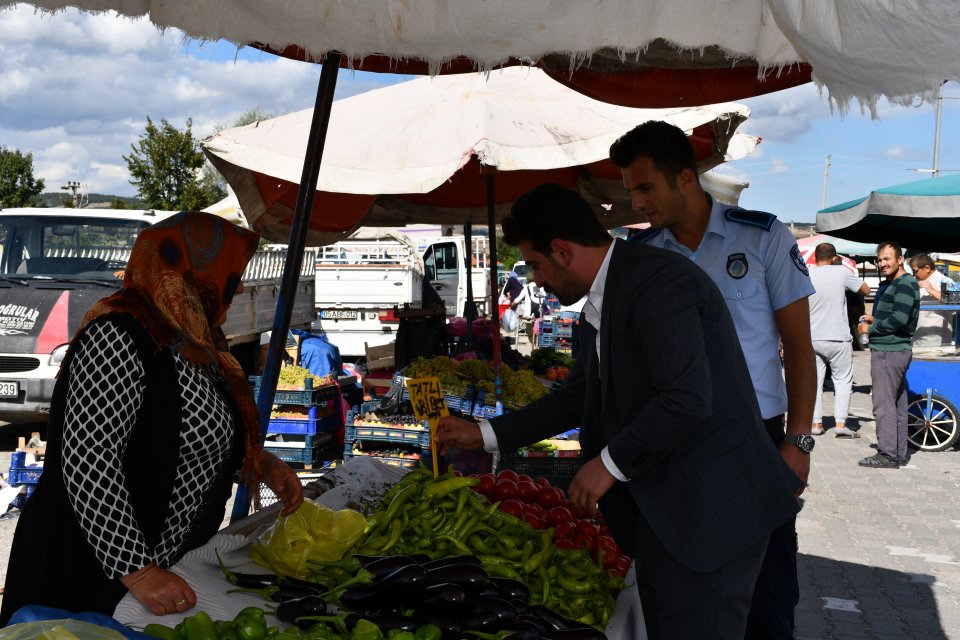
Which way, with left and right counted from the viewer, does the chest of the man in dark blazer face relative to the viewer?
facing to the left of the viewer

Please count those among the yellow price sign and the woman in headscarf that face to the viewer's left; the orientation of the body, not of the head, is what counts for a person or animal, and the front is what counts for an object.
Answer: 0

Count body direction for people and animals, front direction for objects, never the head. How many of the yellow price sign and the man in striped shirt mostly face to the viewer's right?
0

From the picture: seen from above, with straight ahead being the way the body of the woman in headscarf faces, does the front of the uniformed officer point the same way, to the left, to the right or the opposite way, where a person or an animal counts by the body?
the opposite way

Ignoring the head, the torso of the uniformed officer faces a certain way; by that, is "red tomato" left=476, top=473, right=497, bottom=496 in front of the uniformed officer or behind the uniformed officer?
in front

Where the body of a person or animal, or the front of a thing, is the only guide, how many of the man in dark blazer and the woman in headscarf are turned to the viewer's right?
1

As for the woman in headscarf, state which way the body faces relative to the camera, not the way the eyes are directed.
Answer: to the viewer's right

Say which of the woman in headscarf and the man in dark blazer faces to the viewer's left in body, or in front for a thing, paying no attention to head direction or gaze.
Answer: the man in dark blazer
